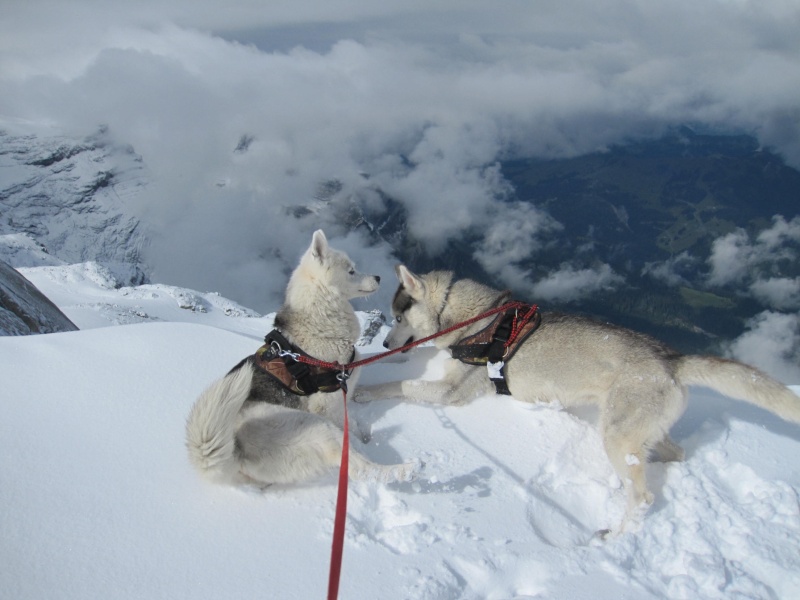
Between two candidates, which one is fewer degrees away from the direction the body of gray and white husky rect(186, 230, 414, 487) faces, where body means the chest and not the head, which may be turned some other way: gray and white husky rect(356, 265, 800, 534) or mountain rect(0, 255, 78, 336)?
the gray and white husky

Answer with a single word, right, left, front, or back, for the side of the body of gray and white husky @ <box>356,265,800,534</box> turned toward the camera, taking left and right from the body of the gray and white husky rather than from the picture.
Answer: left

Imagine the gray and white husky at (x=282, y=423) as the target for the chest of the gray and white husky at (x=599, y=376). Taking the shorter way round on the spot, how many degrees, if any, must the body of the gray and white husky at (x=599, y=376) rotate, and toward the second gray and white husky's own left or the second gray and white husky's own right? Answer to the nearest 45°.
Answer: approximately 45° to the second gray and white husky's own left

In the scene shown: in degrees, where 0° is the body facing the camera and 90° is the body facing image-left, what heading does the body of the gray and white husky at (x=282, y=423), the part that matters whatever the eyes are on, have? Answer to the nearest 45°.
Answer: approximately 270°

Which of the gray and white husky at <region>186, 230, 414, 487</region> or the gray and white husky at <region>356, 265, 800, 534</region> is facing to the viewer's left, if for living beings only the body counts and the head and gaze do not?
the gray and white husky at <region>356, 265, 800, 534</region>

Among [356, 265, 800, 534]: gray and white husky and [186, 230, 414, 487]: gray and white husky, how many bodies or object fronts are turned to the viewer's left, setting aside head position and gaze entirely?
1
